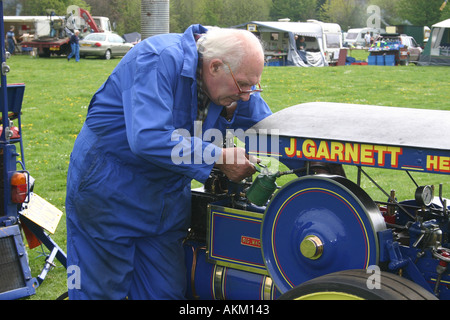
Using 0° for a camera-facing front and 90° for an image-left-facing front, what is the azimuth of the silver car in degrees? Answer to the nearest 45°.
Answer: approximately 225°

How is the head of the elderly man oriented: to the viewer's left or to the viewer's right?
to the viewer's right

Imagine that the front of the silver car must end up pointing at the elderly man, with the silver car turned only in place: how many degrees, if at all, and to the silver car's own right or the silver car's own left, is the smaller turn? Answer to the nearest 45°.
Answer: approximately 135° to the silver car's own right
